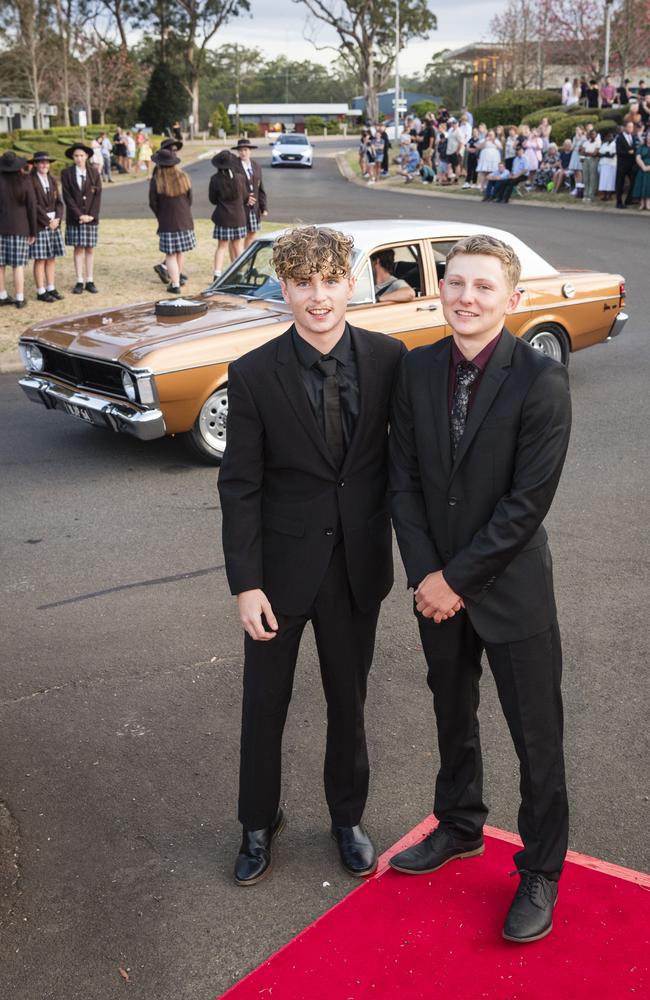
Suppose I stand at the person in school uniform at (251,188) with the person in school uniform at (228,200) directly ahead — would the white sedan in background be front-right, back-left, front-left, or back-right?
back-right

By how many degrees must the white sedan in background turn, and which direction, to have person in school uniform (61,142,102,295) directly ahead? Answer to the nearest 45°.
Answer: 0° — it already faces them

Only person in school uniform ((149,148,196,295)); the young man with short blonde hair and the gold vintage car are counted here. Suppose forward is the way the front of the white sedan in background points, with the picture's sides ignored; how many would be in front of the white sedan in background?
3

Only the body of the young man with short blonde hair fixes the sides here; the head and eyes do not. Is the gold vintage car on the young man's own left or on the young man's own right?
on the young man's own right

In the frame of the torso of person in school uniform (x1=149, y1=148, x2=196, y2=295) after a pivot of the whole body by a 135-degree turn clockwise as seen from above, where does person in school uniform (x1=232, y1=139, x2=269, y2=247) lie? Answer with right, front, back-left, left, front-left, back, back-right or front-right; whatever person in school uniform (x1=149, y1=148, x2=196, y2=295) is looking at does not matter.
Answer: left

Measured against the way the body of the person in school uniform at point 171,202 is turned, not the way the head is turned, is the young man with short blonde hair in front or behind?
behind
